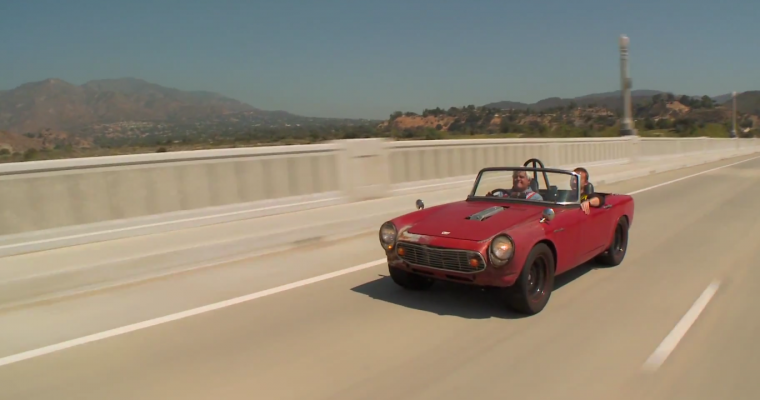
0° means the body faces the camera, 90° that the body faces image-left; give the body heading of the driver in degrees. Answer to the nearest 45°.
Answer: approximately 45°

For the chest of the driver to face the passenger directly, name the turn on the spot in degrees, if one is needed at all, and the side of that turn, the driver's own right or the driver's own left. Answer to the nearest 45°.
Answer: approximately 135° to the driver's own left

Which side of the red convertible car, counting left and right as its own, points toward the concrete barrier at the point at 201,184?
right
